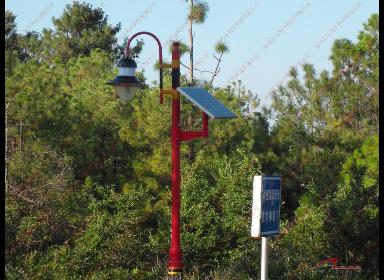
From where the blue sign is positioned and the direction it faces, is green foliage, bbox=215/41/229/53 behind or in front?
behind

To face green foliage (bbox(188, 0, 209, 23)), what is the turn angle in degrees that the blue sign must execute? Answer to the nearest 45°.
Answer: approximately 135° to its left

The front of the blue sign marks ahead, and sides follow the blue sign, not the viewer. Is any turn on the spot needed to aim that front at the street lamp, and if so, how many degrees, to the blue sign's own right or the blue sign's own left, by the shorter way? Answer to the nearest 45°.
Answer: approximately 180°

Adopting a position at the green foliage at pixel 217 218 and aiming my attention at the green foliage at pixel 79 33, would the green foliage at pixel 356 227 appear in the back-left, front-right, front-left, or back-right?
back-right

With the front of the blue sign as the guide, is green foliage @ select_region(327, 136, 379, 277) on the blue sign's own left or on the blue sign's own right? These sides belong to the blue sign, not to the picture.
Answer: on the blue sign's own left

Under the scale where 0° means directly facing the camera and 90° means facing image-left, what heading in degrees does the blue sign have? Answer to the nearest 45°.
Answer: approximately 315°
